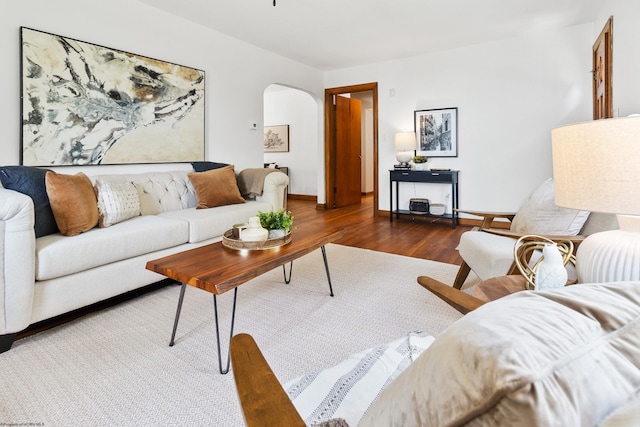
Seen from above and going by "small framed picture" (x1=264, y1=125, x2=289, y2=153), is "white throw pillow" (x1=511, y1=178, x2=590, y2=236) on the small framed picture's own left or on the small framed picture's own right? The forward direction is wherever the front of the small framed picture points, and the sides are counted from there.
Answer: on the small framed picture's own left

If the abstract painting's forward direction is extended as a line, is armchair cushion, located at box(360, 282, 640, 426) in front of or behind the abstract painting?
in front

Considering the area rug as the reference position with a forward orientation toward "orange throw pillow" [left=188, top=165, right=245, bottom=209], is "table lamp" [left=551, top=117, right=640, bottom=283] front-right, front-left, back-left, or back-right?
back-right

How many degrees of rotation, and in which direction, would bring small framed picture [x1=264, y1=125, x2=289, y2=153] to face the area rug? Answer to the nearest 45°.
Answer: approximately 45° to its left

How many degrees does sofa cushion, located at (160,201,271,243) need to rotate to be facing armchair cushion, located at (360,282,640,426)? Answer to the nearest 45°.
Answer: approximately 45° to its right

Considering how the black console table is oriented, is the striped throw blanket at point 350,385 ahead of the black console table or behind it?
ahead

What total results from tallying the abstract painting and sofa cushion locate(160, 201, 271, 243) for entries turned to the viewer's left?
0
